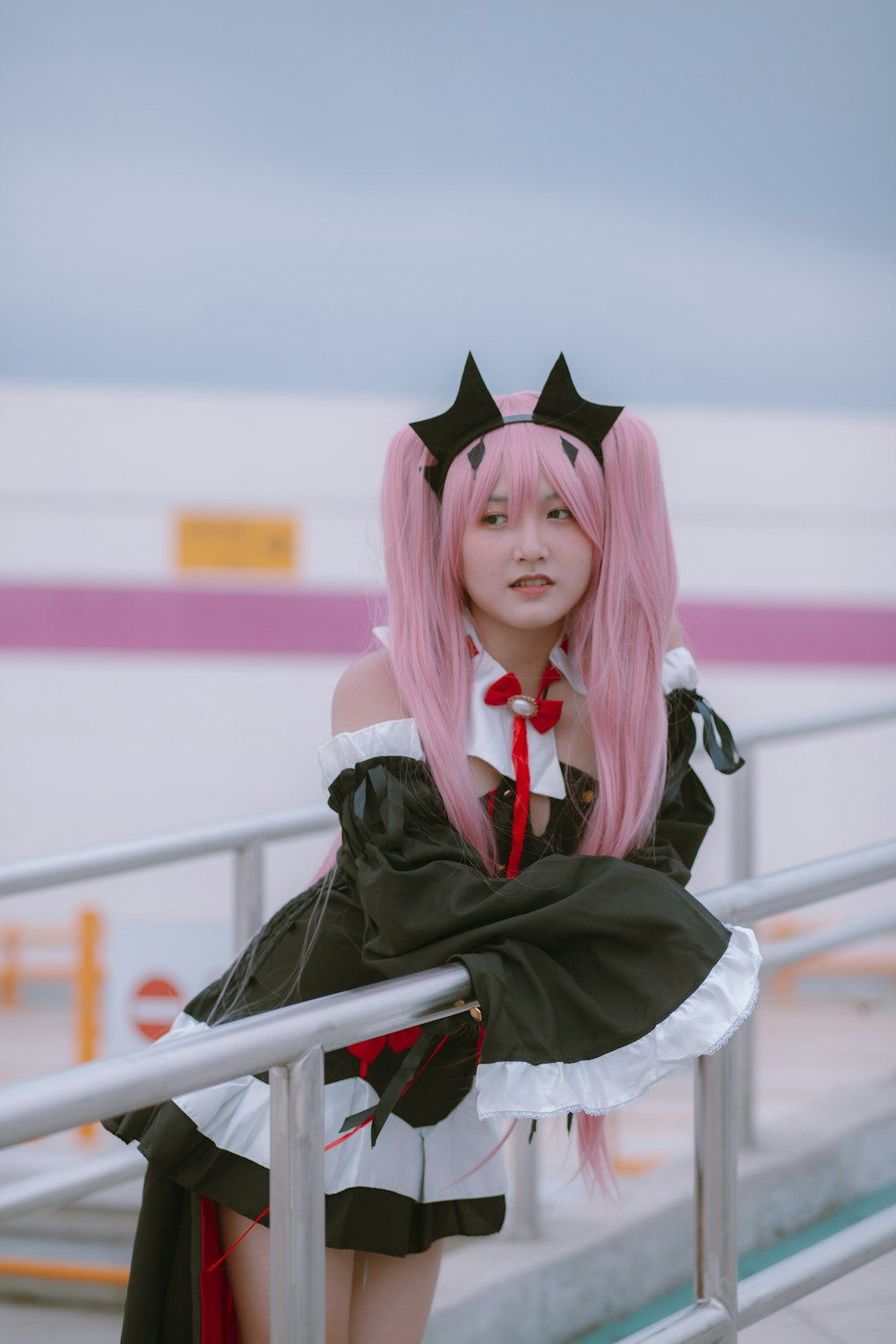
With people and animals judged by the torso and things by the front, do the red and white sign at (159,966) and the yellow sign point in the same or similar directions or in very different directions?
same or similar directions

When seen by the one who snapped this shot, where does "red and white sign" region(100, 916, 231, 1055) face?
facing the viewer

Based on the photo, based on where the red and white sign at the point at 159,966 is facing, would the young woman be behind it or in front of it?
in front

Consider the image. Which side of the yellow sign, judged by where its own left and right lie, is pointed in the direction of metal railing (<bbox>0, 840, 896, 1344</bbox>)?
front

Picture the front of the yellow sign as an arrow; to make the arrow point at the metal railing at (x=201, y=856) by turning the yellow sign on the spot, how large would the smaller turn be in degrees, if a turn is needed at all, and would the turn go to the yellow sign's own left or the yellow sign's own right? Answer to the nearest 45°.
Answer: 0° — it already faces it

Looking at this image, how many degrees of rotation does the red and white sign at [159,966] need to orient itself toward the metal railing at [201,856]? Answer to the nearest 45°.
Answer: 0° — it already faces it

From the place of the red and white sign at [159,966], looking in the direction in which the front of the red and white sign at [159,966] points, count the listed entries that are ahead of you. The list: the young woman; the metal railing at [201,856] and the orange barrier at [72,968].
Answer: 2
